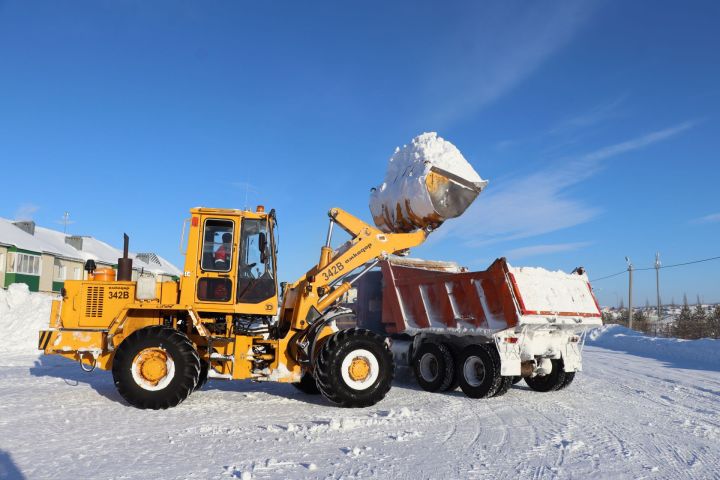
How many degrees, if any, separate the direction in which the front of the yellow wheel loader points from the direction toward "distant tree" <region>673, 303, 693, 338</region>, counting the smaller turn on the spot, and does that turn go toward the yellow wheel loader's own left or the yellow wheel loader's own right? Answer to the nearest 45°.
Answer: approximately 45° to the yellow wheel loader's own left

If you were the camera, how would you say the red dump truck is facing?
facing away from the viewer and to the left of the viewer

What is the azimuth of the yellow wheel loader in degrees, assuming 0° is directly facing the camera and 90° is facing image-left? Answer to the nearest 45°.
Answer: approximately 270°

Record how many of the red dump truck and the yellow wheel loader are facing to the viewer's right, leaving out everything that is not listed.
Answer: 1

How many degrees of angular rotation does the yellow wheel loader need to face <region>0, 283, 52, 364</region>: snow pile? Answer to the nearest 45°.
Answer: approximately 135° to its left
